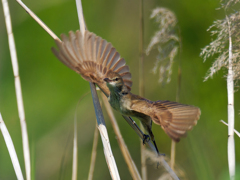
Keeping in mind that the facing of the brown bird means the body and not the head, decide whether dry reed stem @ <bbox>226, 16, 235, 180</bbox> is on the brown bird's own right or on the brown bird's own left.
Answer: on the brown bird's own left

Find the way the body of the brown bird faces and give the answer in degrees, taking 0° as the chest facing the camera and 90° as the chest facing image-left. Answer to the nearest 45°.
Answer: approximately 45°
